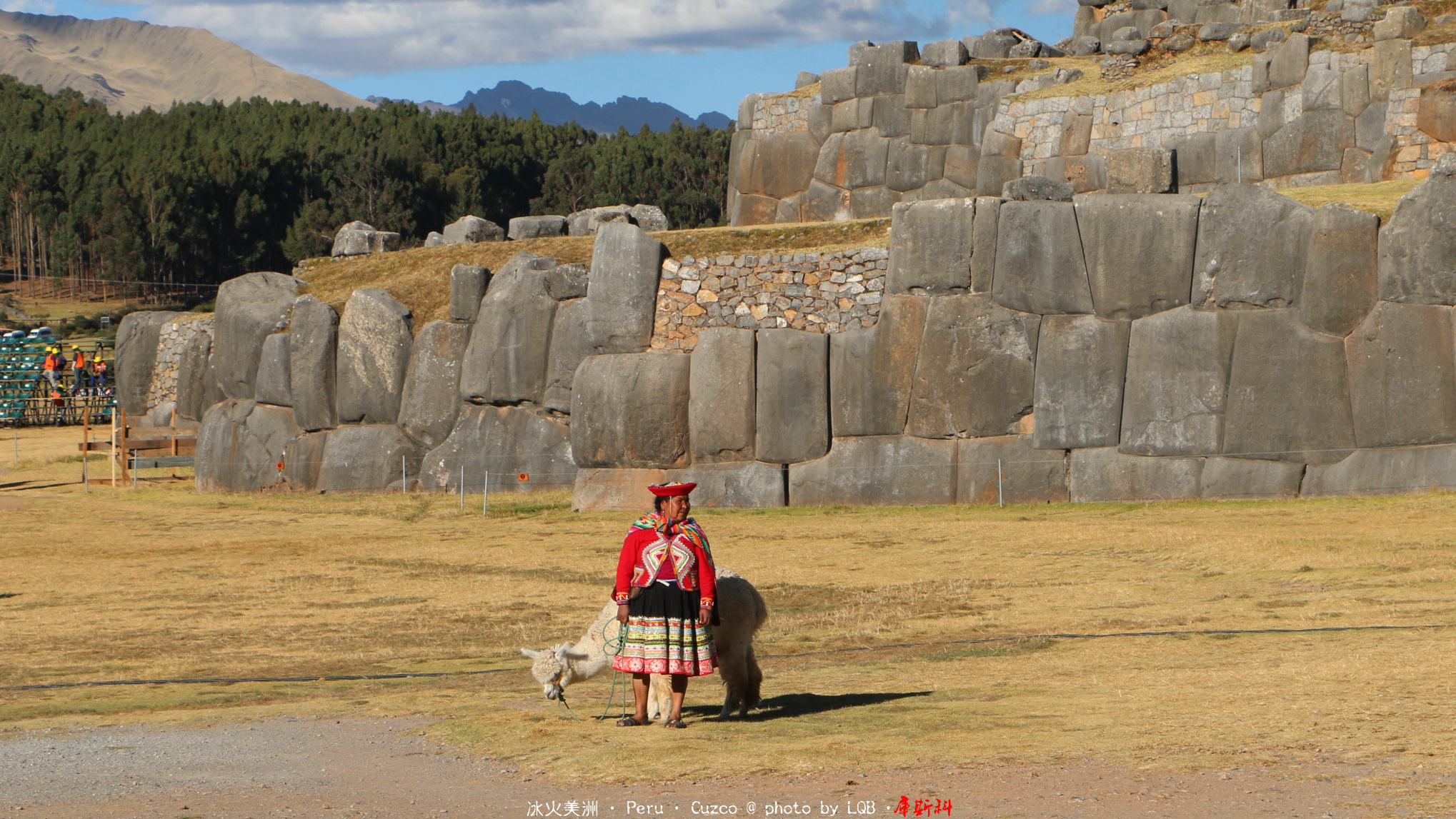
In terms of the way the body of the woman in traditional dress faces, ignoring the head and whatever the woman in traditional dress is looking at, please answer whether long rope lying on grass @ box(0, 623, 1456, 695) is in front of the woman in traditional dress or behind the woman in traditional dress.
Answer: behind

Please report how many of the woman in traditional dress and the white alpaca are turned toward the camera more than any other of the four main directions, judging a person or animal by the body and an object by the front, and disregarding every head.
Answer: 1

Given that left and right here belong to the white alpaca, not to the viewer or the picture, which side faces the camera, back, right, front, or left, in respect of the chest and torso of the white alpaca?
left

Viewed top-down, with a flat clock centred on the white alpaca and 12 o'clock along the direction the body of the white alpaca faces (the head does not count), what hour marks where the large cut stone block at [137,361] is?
The large cut stone block is roughly at 2 o'clock from the white alpaca.

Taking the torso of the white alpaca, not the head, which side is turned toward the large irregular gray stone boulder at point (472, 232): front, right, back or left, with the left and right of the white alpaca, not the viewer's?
right

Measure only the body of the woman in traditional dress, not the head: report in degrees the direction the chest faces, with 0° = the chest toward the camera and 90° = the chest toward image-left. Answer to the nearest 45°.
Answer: approximately 0°

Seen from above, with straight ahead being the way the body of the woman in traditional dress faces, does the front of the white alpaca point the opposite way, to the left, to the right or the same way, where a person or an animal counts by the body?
to the right

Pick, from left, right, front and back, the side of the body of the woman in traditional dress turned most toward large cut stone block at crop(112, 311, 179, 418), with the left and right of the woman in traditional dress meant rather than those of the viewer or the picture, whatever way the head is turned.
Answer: back

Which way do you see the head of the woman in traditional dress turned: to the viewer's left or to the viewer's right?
to the viewer's right

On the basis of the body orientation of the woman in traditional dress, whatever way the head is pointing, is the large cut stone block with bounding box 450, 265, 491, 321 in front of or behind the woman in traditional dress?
behind

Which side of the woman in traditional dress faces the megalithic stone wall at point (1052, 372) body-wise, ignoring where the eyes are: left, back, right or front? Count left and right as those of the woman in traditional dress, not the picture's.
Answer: back
